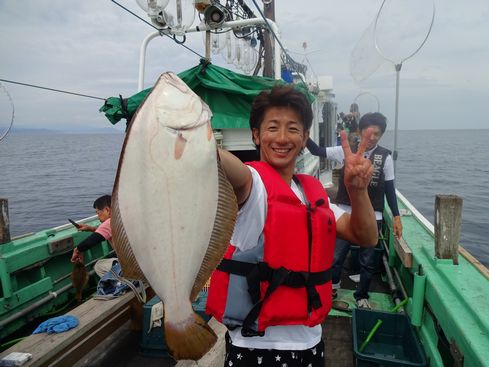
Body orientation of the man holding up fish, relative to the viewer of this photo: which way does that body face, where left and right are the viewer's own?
facing the viewer and to the right of the viewer

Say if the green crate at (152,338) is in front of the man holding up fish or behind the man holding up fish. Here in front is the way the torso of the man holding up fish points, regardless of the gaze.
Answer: behind

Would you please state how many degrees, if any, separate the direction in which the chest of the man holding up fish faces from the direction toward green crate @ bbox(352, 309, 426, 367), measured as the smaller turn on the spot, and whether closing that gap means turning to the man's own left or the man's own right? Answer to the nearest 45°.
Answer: approximately 90° to the man's own left

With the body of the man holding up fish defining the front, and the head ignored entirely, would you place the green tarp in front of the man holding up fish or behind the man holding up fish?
behind

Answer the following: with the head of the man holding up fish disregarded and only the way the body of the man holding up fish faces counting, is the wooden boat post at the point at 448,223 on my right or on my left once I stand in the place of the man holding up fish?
on my left

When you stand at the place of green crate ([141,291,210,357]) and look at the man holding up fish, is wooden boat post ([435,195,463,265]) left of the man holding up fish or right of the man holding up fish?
left
